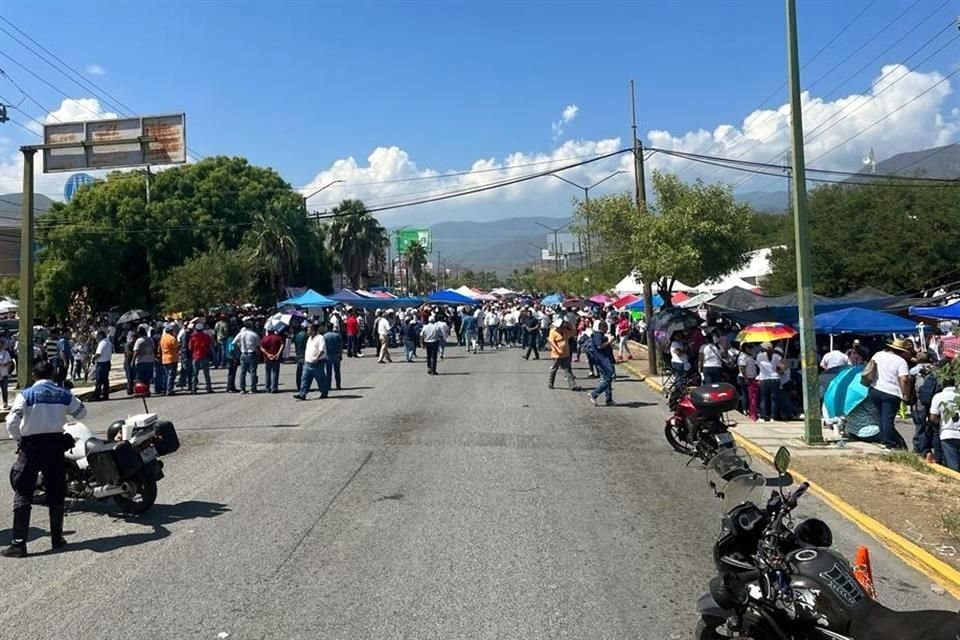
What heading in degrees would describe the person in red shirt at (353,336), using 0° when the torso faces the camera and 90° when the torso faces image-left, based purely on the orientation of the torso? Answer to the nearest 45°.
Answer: approximately 180°

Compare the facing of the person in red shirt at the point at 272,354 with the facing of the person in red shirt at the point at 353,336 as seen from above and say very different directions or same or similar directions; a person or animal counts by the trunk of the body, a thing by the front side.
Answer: same or similar directions

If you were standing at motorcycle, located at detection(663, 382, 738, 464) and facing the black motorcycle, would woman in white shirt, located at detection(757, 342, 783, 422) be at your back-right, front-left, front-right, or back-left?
back-left

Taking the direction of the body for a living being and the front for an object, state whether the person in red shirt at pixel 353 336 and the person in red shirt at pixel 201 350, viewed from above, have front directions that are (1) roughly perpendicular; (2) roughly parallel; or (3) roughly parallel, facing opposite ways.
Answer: roughly parallel

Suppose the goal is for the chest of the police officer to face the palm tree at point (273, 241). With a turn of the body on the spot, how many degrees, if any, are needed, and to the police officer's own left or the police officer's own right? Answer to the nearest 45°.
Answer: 0° — they already face it

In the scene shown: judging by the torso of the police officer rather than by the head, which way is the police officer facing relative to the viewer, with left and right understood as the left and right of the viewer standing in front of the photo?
facing away from the viewer
